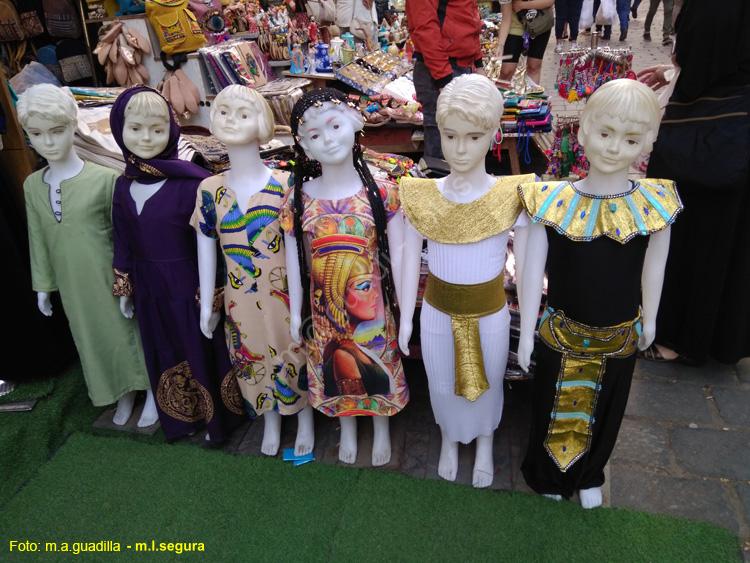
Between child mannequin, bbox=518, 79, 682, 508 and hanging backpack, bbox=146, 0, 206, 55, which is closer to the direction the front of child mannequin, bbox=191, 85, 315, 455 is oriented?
the child mannequin

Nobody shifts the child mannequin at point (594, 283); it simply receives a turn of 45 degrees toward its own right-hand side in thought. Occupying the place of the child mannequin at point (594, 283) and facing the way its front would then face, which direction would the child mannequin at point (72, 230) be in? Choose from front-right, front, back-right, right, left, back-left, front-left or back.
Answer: front-right

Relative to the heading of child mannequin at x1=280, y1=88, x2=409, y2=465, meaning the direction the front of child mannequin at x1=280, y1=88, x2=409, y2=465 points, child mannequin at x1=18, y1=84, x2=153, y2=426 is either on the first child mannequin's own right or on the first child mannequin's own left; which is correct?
on the first child mannequin's own right

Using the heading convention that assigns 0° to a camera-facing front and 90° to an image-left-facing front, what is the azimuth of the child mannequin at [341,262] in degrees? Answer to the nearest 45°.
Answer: approximately 0°

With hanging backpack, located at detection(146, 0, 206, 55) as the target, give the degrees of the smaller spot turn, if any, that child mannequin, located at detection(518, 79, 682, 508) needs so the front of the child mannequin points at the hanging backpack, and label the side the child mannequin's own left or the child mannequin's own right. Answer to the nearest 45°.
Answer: approximately 135° to the child mannequin's own right

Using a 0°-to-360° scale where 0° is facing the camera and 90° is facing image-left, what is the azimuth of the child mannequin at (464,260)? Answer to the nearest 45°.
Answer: approximately 0°

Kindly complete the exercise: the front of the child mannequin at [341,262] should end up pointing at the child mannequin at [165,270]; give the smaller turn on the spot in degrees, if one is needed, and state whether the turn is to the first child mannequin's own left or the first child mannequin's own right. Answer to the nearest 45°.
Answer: approximately 135° to the first child mannequin's own right

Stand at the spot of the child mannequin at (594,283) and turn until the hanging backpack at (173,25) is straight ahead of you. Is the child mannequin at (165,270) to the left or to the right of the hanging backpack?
left
